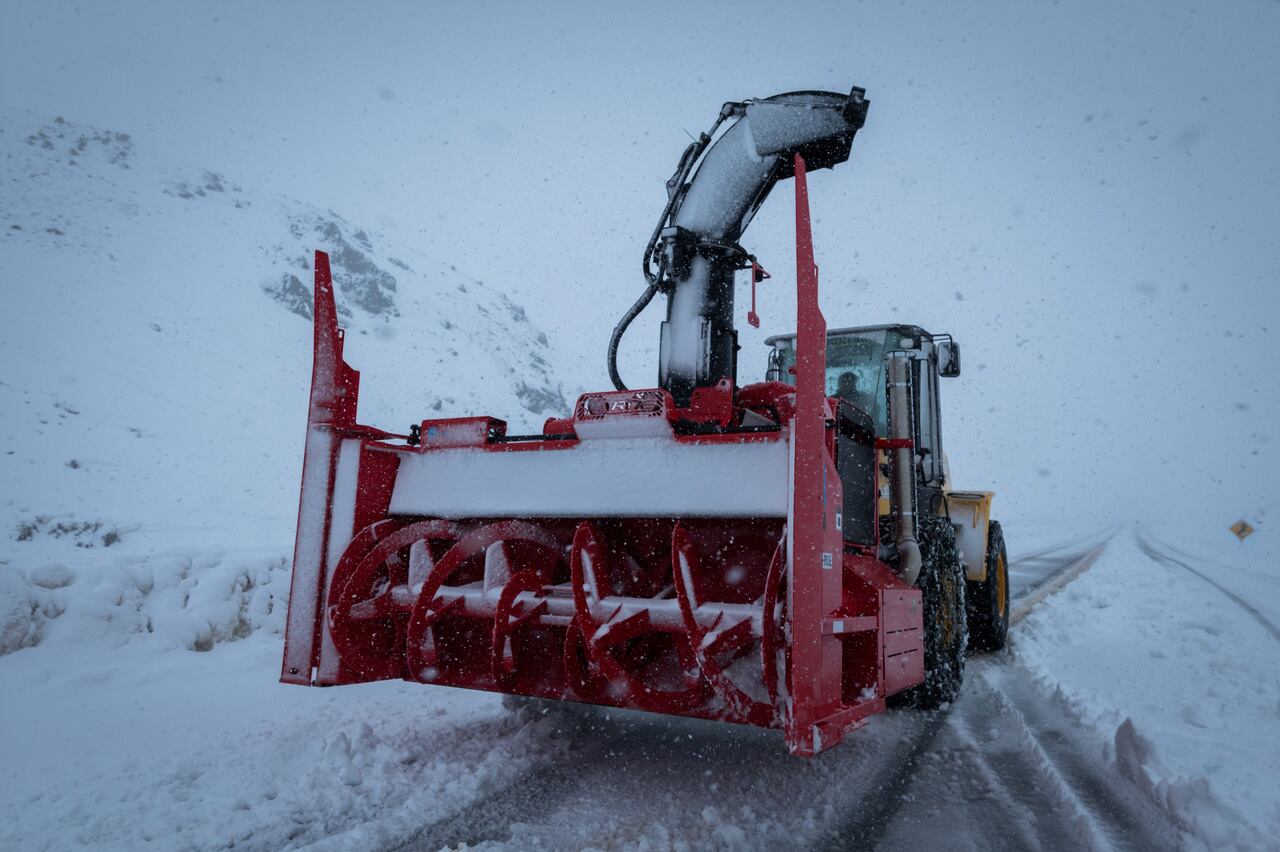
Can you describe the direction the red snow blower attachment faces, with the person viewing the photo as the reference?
facing the viewer and to the left of the viewer
